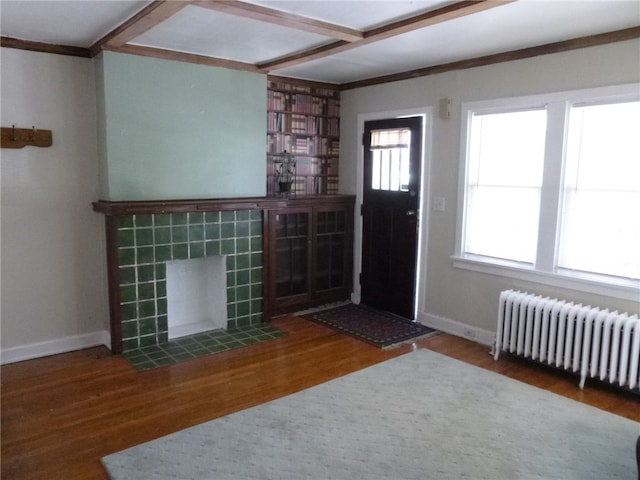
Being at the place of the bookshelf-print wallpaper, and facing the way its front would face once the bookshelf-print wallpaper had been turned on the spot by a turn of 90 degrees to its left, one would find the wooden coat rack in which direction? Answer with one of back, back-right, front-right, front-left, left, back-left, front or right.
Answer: back

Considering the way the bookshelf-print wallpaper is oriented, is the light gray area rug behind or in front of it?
in front

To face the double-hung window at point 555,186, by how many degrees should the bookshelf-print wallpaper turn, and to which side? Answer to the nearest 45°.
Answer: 0° — it already faces it

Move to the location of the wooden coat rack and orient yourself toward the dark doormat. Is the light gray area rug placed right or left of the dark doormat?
right

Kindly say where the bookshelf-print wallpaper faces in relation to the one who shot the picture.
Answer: facing the viewer and to the right of the viewer
